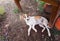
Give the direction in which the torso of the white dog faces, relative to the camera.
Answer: to the viewer's left
